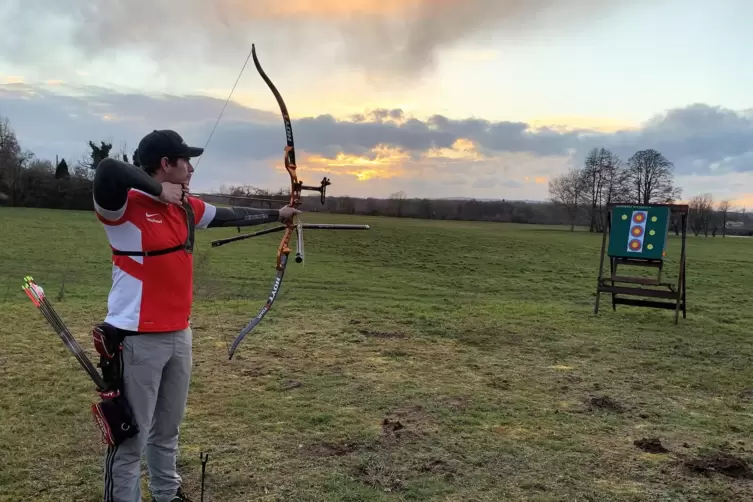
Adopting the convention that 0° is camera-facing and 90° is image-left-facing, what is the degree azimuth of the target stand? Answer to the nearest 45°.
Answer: approximately 45°

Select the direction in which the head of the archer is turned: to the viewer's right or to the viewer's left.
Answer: to the viewer's right
